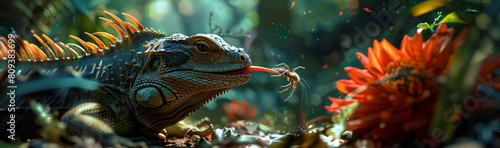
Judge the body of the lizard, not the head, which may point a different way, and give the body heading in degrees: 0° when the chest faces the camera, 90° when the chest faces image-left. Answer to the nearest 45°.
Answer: approximately 270°

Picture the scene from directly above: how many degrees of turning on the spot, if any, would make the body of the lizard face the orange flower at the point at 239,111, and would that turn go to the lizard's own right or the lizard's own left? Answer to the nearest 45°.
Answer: approximately 45° to the lizard's own left
